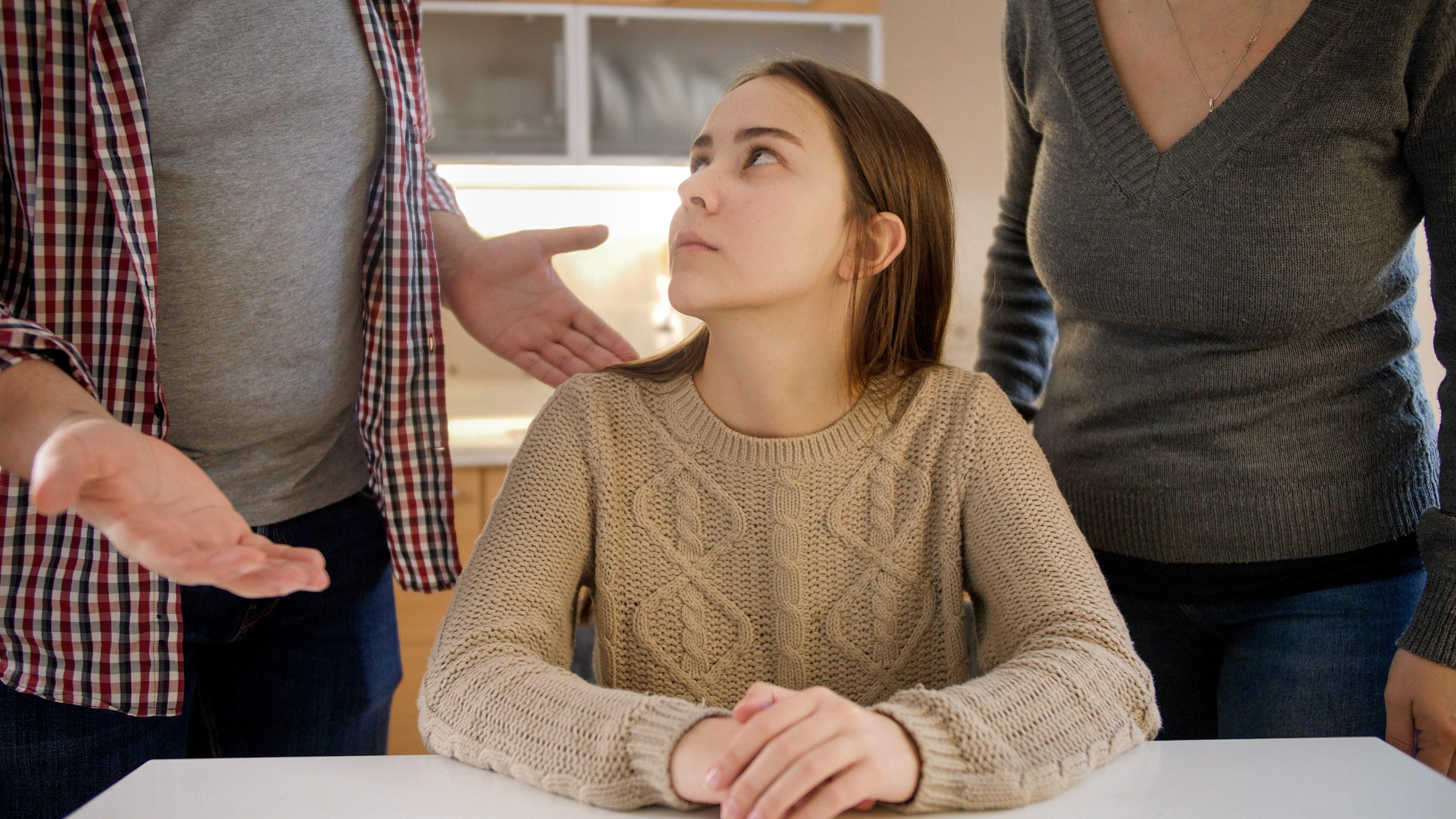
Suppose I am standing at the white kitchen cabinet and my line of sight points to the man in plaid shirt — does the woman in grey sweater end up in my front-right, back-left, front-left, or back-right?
front-left

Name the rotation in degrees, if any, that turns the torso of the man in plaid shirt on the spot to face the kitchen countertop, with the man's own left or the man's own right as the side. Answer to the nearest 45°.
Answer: approximately 135° to the man's own left

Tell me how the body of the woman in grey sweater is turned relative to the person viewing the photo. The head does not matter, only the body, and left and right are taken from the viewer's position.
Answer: facing the viewer and to the left of the viewer

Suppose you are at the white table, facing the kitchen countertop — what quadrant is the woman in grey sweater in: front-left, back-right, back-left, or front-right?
front-right

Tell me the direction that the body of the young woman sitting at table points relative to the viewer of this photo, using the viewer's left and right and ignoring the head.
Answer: facing the viewer

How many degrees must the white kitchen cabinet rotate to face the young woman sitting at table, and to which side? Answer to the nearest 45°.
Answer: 0° — it already faces them

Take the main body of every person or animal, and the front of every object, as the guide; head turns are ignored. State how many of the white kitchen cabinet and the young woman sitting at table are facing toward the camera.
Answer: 2

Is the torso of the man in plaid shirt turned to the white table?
yes

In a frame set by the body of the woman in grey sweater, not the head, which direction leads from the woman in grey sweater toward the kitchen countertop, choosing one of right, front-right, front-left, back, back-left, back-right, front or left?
right

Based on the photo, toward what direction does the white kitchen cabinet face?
toward the camera

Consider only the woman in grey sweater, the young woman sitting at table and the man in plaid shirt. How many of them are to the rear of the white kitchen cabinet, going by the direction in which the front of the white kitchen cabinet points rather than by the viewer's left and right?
0
